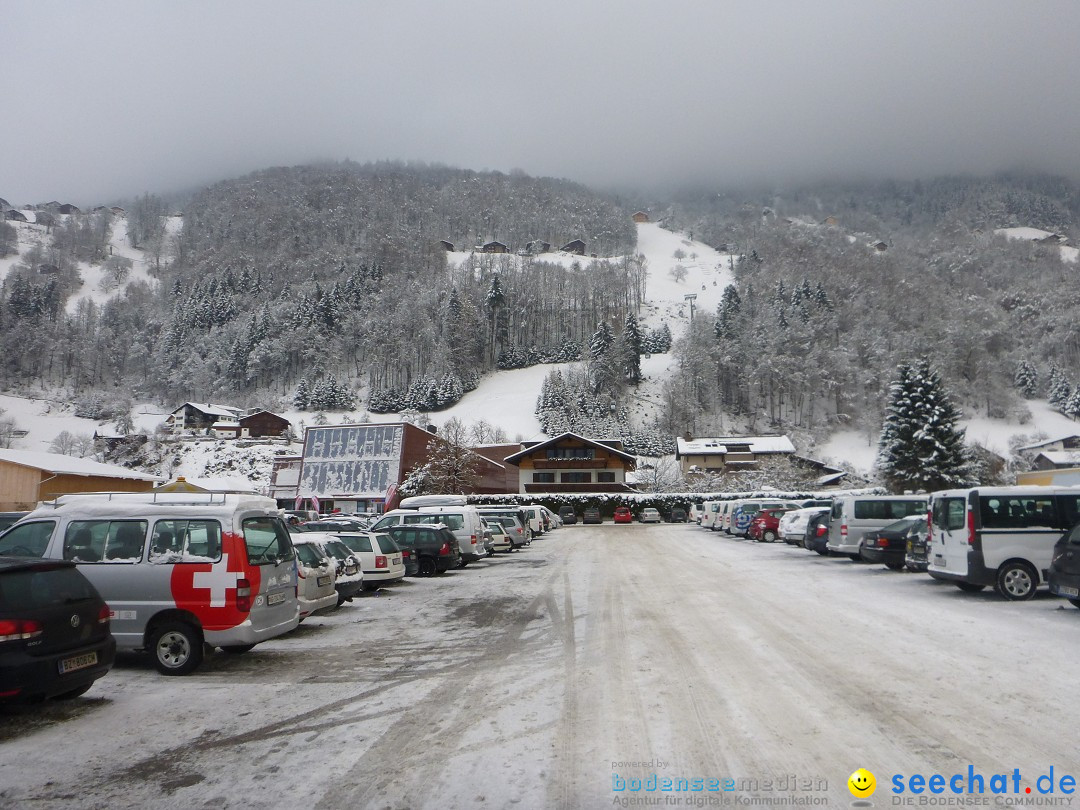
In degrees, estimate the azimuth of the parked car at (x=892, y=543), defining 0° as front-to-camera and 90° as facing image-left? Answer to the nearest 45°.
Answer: approximately 225°

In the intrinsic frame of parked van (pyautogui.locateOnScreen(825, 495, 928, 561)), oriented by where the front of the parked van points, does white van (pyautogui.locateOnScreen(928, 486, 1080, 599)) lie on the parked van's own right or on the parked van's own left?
on the parked van's own right

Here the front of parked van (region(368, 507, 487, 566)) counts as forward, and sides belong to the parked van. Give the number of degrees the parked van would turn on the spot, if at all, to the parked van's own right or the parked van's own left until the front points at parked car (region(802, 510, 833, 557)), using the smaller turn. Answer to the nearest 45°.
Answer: approximately 135° to the parked van's own right

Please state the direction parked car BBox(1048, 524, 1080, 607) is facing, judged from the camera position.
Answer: facing away from the viewer and to the right of the viewer

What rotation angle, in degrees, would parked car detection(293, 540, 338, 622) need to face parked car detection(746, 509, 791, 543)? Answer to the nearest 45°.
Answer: approximately 90° to its right

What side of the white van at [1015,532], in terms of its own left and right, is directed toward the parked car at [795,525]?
left

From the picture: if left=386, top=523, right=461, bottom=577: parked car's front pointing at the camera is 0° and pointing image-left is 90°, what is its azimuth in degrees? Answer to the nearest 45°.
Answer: approximately 135°

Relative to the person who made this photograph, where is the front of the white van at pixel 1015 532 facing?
facing away from the viewer and to the right of the viewer

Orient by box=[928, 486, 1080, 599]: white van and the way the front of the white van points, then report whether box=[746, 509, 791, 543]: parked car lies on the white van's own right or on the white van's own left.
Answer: on the white van's own left

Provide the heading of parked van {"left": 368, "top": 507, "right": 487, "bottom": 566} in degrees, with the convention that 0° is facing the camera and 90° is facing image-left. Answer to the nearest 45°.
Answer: approximately 135°

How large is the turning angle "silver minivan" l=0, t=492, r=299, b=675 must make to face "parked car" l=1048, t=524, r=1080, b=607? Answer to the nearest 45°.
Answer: approximately 135° to its right

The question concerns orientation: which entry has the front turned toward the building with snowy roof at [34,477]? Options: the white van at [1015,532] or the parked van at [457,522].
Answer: the parked van

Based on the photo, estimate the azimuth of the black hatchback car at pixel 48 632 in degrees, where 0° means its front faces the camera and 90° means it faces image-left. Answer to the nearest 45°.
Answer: approximately 135°
